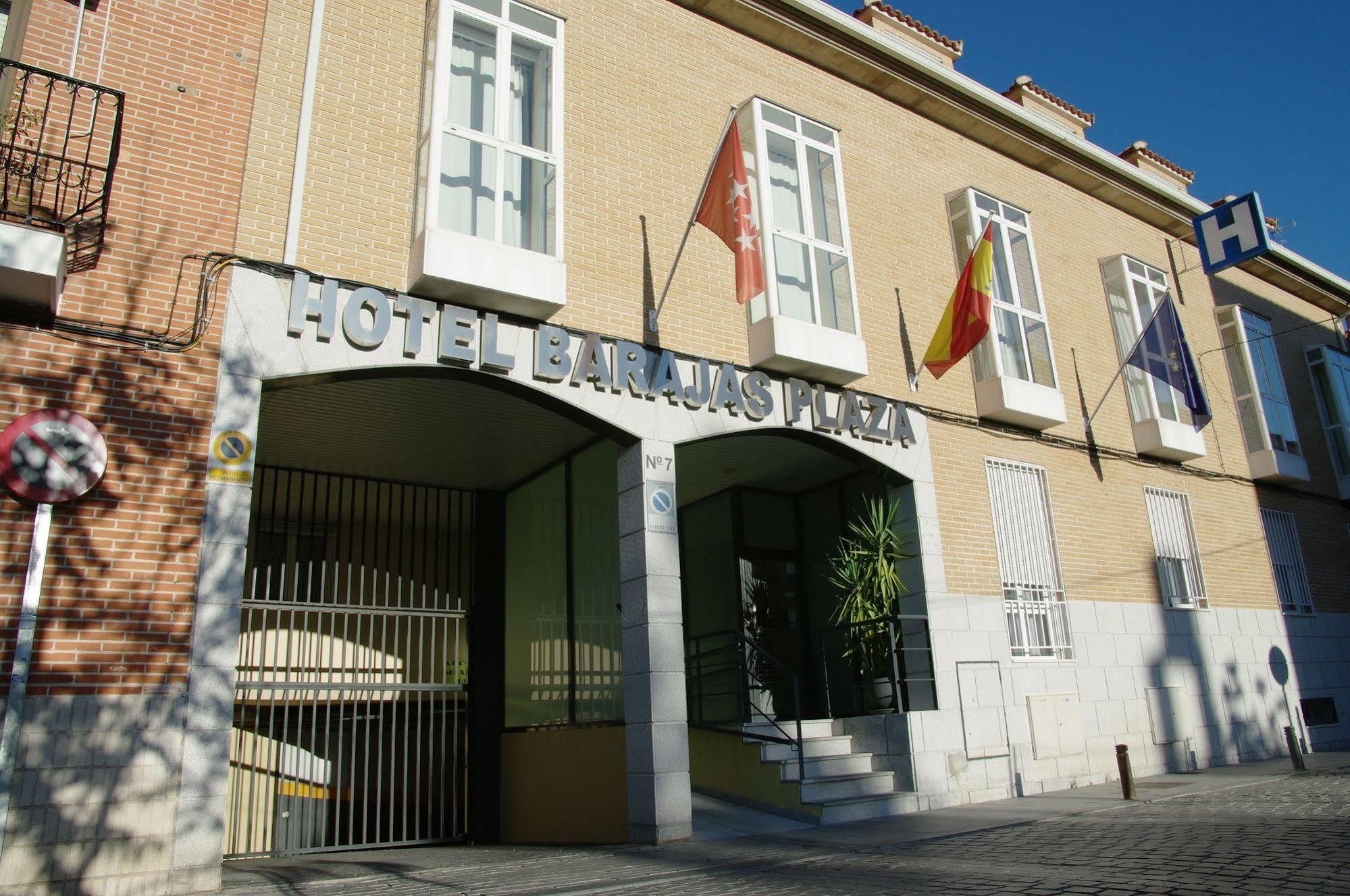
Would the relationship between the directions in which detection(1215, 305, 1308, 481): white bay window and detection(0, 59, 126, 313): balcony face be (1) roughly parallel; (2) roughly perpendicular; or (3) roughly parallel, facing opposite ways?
roughly parallel

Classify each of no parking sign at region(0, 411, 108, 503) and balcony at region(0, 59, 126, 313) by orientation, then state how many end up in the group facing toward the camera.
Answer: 2

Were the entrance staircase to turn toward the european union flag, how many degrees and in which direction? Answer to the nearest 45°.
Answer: approximately 90° to its left

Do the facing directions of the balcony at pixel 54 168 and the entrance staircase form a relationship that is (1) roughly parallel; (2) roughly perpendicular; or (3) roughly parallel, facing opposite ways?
roughly parallel

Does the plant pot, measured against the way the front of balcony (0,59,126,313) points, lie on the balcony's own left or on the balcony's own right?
on the balcony's own left

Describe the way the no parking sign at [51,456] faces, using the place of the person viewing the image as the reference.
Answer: facing the viewer

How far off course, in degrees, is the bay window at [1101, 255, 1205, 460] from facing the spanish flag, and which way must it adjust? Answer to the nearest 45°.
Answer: approximately 45° to its right

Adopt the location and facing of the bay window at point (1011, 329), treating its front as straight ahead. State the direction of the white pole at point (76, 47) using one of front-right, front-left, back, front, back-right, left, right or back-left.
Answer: right

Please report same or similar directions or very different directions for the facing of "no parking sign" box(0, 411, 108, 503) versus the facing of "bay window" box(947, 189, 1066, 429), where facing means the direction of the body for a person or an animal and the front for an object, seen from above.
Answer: same or similar directions

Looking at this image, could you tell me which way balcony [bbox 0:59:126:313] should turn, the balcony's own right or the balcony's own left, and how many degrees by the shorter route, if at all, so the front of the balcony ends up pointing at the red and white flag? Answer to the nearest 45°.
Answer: approximately 90° to the balcony's own left

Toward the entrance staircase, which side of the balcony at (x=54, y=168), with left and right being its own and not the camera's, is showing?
left

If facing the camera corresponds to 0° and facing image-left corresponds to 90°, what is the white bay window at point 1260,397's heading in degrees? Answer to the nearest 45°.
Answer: approximately 315°

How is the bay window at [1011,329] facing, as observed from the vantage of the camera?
facing the viewer and to the right of the viewer

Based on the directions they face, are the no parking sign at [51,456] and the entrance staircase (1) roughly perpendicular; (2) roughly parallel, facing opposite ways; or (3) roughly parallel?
roughly parallel

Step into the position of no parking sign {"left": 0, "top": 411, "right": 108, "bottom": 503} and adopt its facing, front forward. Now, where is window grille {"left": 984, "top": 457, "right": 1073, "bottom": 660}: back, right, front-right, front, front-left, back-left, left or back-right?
left

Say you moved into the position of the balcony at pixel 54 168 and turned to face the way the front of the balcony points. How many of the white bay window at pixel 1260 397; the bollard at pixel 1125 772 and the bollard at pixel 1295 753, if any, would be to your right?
0

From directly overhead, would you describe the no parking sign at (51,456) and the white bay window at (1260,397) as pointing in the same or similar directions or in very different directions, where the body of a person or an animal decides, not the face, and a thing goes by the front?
same or similar directions
